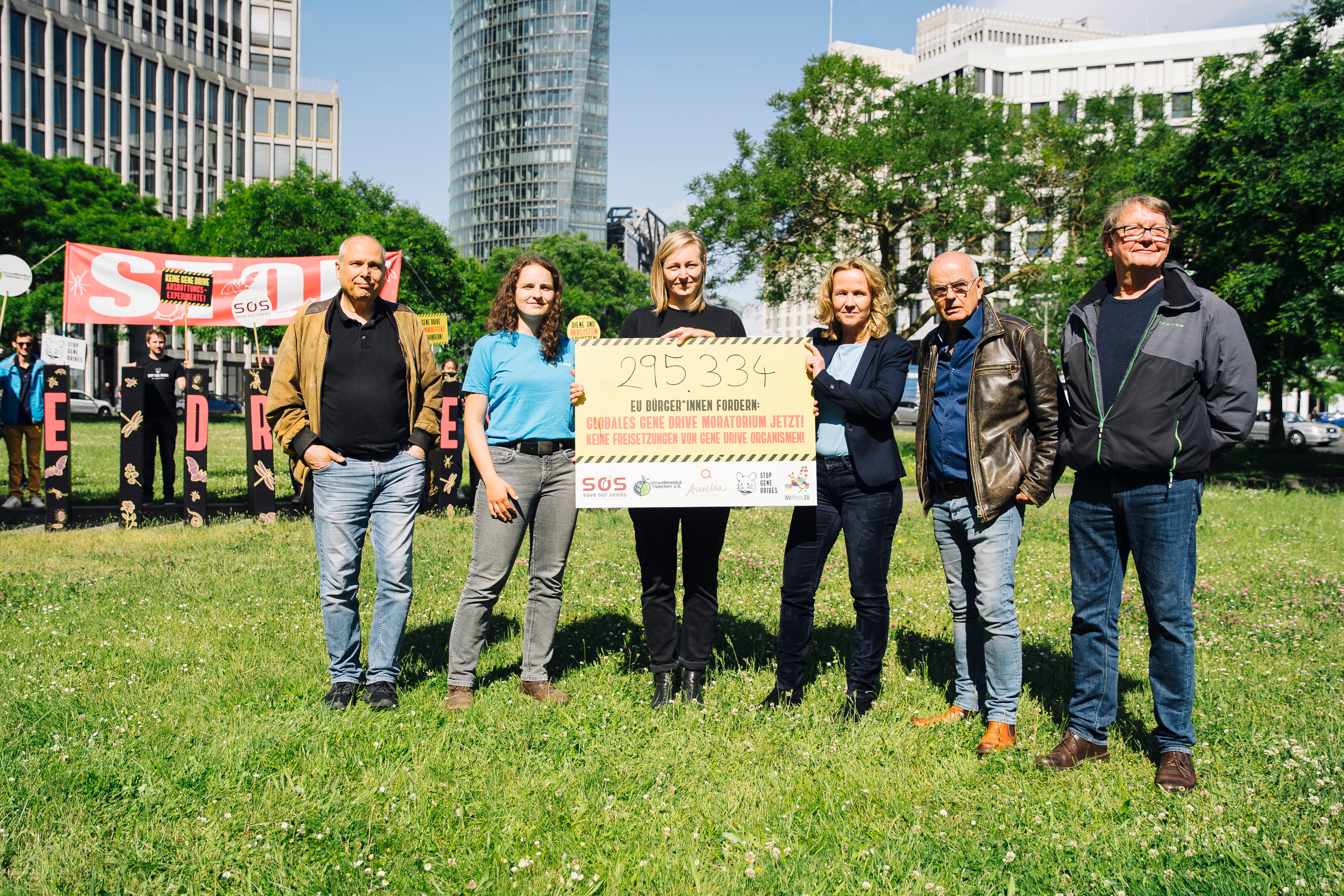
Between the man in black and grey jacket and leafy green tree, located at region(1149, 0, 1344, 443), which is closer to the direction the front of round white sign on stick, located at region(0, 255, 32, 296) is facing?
the man in black and grey jacket

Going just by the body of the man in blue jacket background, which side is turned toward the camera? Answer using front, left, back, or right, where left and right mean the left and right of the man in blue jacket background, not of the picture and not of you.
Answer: front

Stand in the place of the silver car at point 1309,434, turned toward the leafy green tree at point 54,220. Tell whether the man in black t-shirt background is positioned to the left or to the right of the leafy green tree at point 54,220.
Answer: left

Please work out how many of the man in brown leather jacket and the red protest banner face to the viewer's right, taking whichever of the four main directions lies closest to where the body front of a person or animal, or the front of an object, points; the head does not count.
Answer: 0

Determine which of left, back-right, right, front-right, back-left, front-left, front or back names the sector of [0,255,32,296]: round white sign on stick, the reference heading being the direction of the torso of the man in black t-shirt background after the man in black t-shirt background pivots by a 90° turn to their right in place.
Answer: front-right

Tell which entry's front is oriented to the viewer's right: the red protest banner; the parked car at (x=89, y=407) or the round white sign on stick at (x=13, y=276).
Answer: the parked car

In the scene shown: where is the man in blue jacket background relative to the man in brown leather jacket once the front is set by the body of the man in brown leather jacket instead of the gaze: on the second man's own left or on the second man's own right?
on the second man's own right

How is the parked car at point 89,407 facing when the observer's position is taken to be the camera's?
facing to the right of the viewer

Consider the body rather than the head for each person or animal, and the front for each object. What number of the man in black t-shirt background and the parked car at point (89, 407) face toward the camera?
1

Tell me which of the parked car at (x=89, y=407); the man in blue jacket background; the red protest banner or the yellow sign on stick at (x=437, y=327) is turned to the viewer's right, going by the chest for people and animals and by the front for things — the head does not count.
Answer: the parked car

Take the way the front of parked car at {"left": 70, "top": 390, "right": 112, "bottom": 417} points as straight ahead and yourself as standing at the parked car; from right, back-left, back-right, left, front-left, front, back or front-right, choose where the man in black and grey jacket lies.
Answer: right

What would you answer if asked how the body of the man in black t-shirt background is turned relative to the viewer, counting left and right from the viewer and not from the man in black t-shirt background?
facing the viewer

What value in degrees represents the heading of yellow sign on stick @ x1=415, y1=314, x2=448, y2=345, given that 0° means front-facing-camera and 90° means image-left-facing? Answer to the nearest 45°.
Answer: approximately 0°

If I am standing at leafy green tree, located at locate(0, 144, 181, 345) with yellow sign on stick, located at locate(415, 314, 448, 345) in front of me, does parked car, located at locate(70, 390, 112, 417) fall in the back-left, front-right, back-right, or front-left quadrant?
back-left
